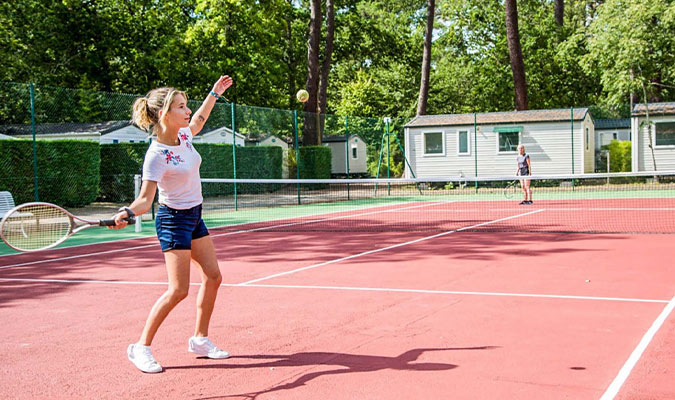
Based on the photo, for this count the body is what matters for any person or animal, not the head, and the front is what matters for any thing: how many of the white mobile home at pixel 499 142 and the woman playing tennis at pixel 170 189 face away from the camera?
0

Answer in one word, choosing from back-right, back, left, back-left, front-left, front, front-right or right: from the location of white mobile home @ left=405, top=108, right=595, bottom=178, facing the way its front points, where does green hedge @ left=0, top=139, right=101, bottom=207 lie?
front-right

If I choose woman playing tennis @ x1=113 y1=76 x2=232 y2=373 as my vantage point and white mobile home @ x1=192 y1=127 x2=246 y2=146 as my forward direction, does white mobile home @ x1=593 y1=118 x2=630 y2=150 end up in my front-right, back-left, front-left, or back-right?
front-right

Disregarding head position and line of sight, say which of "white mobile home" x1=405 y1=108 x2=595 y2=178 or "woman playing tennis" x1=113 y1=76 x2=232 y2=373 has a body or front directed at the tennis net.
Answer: the white mobile home

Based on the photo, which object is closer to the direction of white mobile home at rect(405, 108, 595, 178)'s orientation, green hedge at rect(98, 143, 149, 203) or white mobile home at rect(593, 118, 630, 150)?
the green hedge

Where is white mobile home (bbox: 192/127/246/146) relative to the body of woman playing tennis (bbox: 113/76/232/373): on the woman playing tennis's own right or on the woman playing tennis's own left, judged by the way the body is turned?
on the woman playing tennis's own left

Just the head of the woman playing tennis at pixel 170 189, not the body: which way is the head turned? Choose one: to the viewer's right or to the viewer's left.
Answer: to the viewer's right

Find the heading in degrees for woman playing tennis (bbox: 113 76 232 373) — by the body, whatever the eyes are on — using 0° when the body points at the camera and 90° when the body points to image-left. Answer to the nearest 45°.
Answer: approximately 315°

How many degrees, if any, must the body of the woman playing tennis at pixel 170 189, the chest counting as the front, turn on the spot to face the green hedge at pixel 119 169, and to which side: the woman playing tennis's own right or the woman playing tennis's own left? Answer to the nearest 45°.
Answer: approximately 135° to the woman playing tennis's own left

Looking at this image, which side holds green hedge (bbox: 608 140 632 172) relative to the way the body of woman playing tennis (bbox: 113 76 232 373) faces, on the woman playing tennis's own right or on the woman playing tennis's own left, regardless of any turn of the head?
on the woman playing tennis's own left

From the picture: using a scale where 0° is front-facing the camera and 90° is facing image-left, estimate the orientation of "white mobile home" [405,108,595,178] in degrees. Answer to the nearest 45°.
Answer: approximately 0°

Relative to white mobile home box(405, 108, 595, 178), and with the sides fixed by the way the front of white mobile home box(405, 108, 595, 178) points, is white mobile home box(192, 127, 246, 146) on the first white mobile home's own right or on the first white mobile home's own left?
on the first white mobile home's own right

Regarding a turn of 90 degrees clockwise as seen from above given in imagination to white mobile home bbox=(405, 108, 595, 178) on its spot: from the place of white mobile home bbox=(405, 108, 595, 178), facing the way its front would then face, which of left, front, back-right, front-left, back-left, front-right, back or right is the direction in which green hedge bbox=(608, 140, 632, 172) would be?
back-right

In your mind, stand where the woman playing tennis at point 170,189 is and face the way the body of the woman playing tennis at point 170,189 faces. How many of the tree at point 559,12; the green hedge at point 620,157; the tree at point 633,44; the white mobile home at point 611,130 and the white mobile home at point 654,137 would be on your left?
5

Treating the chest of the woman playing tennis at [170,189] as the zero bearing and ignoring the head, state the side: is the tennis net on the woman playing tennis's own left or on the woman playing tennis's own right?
on the woman playing tennis's own left

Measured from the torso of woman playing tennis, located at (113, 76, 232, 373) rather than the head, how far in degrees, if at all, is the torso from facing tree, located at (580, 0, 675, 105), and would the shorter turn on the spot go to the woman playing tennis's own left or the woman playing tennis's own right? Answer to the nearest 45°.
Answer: approximately 90° to the woman playing tennis's own left

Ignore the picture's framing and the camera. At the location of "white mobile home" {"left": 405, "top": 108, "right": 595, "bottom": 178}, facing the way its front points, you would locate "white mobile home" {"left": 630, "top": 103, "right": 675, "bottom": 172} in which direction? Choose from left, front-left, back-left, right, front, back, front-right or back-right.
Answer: left
